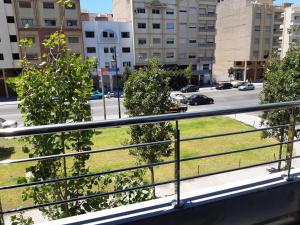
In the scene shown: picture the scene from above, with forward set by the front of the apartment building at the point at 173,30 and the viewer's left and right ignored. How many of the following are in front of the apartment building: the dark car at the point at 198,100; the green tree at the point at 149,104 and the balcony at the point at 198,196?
3

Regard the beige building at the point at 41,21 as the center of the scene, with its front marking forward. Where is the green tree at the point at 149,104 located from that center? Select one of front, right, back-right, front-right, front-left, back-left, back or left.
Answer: front

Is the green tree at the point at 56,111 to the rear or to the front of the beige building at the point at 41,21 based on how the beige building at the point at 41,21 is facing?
to the front

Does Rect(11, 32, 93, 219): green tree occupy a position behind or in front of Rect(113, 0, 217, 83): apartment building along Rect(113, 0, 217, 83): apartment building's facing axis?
in front

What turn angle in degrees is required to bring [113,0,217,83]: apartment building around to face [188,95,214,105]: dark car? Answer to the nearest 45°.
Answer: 0° — it already faces it

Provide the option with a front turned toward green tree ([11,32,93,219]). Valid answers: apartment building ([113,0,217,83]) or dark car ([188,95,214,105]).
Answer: the apartment building

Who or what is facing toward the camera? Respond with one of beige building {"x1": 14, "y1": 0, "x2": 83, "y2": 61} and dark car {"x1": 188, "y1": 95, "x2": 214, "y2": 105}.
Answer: the beige building

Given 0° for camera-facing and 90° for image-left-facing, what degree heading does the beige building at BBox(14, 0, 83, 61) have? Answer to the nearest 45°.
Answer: approximately 0°

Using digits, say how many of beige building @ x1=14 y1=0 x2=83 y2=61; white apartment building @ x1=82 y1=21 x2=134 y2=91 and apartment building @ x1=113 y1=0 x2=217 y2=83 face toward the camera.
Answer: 3

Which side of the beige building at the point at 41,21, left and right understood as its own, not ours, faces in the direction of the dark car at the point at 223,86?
left

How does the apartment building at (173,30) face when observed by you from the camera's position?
facing the viewer

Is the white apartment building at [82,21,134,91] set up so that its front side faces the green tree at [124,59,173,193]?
yes

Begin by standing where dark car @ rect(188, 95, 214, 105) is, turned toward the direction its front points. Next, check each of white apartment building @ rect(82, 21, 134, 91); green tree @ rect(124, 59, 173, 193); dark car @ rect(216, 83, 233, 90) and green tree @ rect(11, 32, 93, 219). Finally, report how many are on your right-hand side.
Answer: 2
